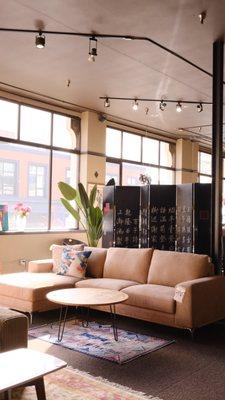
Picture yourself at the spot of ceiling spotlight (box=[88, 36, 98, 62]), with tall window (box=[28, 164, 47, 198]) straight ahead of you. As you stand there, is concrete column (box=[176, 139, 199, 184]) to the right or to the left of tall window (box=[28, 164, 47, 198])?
right

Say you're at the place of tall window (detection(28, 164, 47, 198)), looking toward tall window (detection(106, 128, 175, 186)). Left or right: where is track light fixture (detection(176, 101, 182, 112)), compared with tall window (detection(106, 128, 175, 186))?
right

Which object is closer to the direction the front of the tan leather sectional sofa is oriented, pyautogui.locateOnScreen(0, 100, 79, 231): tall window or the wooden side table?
the wooden side table

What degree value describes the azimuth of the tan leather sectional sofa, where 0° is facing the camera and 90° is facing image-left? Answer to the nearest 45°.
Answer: approximately 45°

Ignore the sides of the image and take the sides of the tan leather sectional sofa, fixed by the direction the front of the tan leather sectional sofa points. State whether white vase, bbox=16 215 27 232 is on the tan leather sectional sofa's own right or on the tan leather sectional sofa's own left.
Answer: on the tan leather sectional sofa's own right

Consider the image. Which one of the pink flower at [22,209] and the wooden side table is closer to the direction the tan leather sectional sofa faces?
the wooden side table

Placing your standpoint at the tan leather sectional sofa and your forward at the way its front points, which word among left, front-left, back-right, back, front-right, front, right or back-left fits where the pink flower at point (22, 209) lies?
right

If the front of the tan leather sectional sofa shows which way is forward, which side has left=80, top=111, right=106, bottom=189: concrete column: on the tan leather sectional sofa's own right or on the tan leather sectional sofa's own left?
on the tan leather sectional sofa's own right

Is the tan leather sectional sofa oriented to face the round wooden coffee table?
yes

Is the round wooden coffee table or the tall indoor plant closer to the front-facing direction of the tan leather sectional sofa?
the round wooden coffee table

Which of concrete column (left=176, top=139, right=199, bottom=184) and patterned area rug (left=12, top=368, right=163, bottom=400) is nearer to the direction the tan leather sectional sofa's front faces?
the patterned area rug

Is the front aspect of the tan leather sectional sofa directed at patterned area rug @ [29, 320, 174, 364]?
yes
